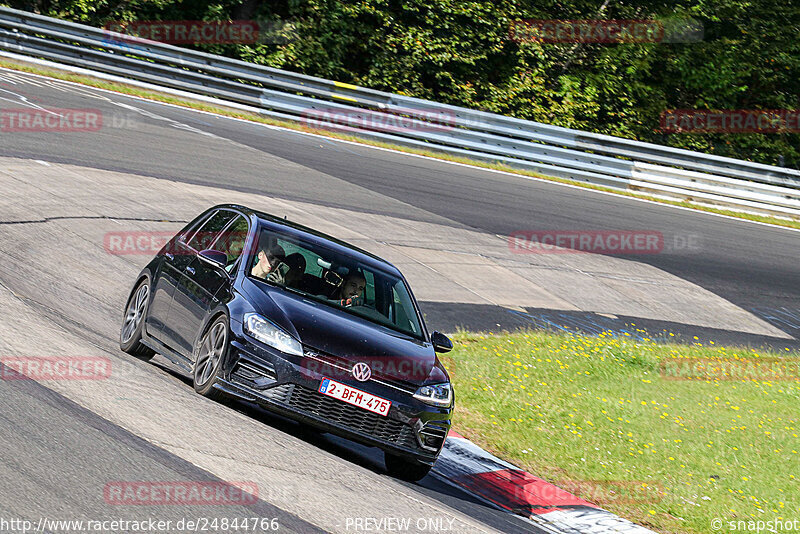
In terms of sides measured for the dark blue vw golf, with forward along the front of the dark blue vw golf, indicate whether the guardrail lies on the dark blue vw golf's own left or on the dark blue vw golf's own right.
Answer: on the dark blue vw golf's own left

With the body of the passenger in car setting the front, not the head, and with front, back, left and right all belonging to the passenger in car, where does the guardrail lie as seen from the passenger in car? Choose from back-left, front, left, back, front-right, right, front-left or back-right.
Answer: back-left

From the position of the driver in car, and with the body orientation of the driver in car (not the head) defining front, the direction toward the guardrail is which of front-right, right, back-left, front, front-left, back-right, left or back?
back-left

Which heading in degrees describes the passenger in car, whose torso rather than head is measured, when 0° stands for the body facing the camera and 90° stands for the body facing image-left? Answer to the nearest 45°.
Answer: approximately 315°

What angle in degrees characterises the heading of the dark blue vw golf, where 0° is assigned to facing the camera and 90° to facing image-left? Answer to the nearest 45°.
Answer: approximately 315°
